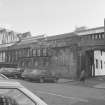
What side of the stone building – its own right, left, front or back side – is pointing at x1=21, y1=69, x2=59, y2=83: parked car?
front

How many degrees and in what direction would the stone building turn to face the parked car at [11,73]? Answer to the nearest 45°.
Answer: approximately 90° to its right

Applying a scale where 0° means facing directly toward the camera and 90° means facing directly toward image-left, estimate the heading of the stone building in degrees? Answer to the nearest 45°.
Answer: approximately 45°
